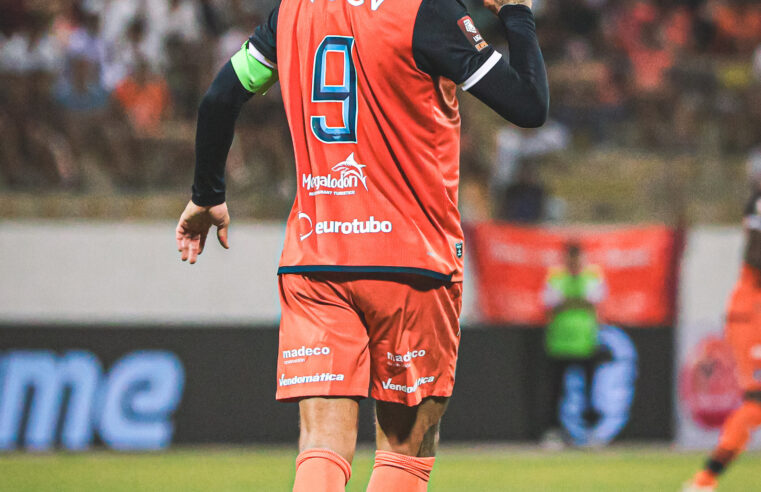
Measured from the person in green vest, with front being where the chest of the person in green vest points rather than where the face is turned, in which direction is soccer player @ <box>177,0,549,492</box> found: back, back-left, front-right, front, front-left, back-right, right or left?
front

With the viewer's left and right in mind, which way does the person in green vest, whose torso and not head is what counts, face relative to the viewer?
facing the viewer

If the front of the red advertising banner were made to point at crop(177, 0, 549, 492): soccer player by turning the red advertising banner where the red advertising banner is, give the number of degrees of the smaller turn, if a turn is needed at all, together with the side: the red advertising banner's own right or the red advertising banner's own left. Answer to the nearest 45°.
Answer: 0° — it already faces them

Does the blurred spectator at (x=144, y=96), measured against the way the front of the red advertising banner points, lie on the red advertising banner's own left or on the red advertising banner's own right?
on the red advertising banner's own right

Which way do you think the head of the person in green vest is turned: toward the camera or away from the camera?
toward the camera

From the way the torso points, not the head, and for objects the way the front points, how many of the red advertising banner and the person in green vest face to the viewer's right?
0
